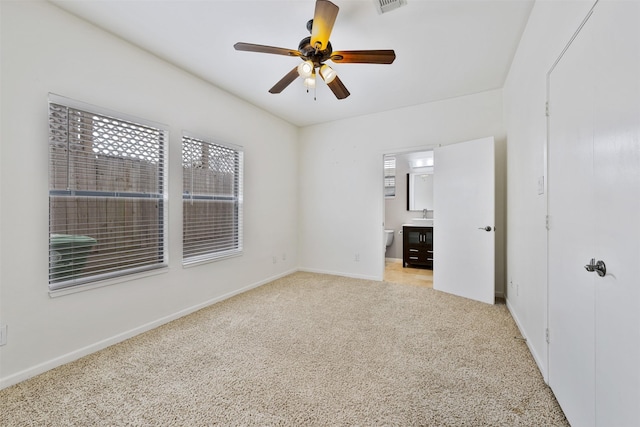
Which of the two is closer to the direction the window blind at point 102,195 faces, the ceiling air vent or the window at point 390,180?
the ceiling air vent

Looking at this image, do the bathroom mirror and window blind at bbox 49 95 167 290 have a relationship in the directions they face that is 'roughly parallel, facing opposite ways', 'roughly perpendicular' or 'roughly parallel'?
roughly perpendicular

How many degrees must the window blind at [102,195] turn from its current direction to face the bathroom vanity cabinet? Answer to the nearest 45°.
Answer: approximately 45° to its left

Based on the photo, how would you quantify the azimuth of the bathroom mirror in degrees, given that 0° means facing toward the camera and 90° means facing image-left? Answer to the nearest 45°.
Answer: approximately 0°

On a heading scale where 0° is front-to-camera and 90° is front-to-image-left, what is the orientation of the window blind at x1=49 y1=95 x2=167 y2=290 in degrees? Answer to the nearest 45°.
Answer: approximately 315°

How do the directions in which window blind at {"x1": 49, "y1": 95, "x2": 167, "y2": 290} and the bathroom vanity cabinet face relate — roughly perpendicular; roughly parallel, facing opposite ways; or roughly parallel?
roughly perpendicular

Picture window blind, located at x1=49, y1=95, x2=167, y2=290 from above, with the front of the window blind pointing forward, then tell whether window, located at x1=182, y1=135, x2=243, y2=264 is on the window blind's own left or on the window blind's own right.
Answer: on the window blind's own left

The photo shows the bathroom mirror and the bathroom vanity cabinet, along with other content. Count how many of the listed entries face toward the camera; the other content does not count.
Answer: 2

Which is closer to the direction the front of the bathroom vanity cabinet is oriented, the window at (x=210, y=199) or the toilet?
the window
